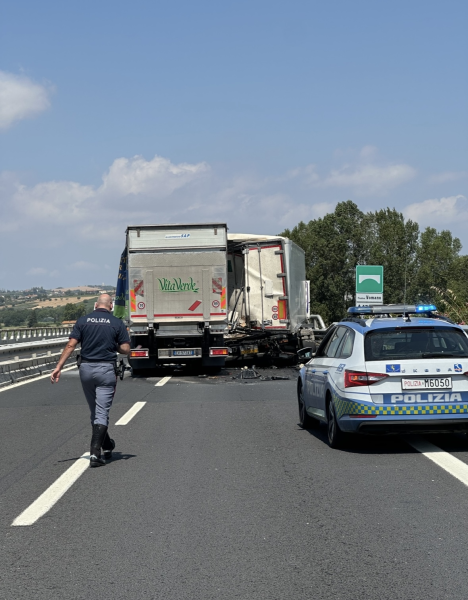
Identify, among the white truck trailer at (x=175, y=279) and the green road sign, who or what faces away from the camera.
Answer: the white truck trailer

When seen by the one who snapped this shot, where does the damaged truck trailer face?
facing away from the viewer

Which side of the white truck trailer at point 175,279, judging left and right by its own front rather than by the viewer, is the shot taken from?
back

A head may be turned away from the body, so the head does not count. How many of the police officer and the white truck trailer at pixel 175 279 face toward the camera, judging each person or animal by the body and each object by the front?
0

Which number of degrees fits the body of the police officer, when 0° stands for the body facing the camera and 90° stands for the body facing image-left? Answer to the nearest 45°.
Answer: approximately 180°

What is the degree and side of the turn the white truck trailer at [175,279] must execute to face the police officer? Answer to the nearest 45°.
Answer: approximately 180°

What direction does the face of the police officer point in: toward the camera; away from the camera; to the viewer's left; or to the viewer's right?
away from the camera

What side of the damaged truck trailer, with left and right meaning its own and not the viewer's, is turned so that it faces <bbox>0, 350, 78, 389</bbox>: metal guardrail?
left

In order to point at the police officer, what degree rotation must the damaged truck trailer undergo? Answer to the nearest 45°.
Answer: approximately 180°

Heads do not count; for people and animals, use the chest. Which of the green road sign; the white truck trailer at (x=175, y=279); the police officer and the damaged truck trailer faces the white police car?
the green road sign

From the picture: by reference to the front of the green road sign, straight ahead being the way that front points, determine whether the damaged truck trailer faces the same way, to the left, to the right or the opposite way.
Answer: the opposite way
